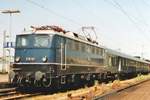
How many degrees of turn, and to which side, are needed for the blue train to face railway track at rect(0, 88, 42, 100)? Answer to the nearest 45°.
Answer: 0° — it already faces it

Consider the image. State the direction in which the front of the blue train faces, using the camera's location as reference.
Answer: facing the viewer and to the left of the viewer
